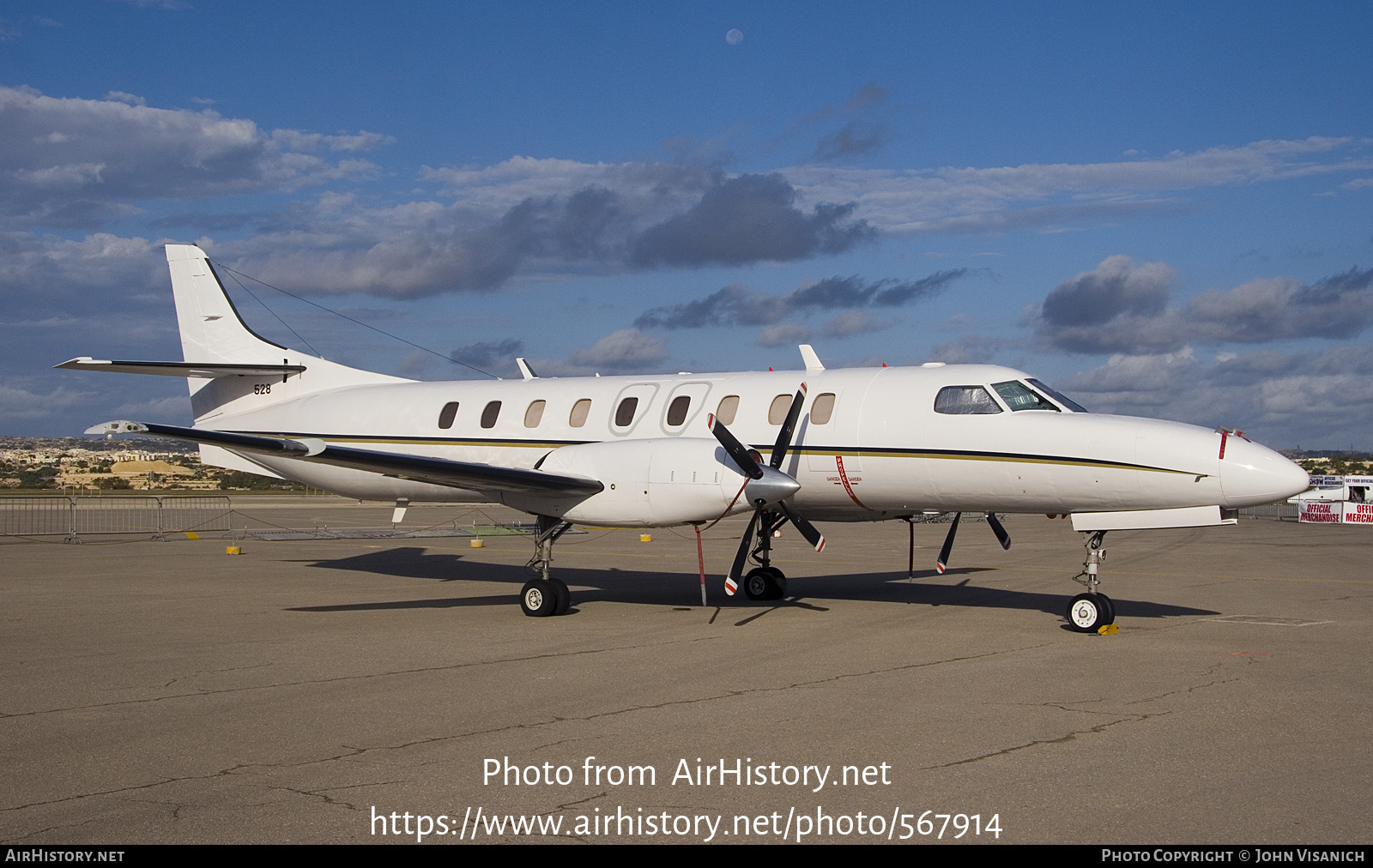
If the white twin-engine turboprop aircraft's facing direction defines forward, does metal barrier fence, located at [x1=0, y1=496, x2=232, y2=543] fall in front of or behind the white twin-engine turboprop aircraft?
behind

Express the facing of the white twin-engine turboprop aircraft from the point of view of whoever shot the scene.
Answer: facing the viewer and to the right of the viewer
